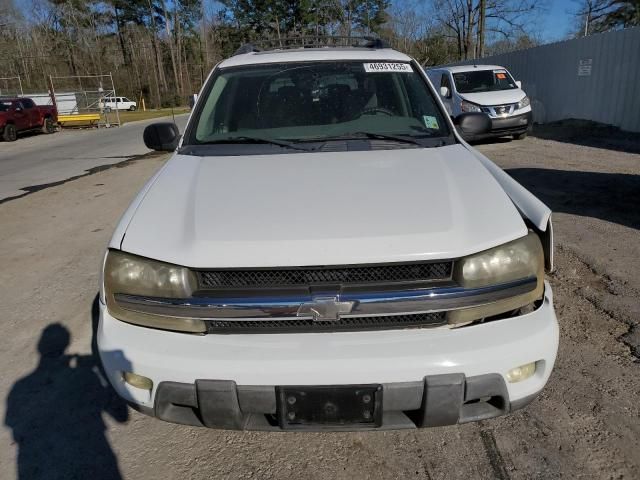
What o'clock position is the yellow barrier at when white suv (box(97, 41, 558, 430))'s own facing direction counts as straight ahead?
The yellow barrier is roughly at 5 o'clock from the white suv.

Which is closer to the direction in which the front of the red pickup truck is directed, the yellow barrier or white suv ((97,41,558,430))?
the white suv

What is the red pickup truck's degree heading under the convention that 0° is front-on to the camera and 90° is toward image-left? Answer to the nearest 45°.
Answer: approximately 45°

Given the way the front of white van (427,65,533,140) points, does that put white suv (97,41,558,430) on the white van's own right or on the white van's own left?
on the white van's own right

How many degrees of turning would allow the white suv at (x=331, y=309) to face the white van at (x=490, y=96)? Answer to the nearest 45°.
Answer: approximately 180°

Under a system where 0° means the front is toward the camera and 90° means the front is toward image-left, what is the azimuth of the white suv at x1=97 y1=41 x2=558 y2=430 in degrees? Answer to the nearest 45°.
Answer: approximately 0°

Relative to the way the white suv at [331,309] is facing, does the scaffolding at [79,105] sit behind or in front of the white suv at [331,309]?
behind

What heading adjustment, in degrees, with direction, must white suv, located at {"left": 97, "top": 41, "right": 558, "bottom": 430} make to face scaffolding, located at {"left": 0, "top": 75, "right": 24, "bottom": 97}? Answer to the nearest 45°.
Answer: approximately 135° to its right

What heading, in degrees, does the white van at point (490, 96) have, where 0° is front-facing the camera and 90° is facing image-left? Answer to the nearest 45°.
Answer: approximately 315°

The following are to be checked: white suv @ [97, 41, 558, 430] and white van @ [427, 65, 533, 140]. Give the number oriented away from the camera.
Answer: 0
